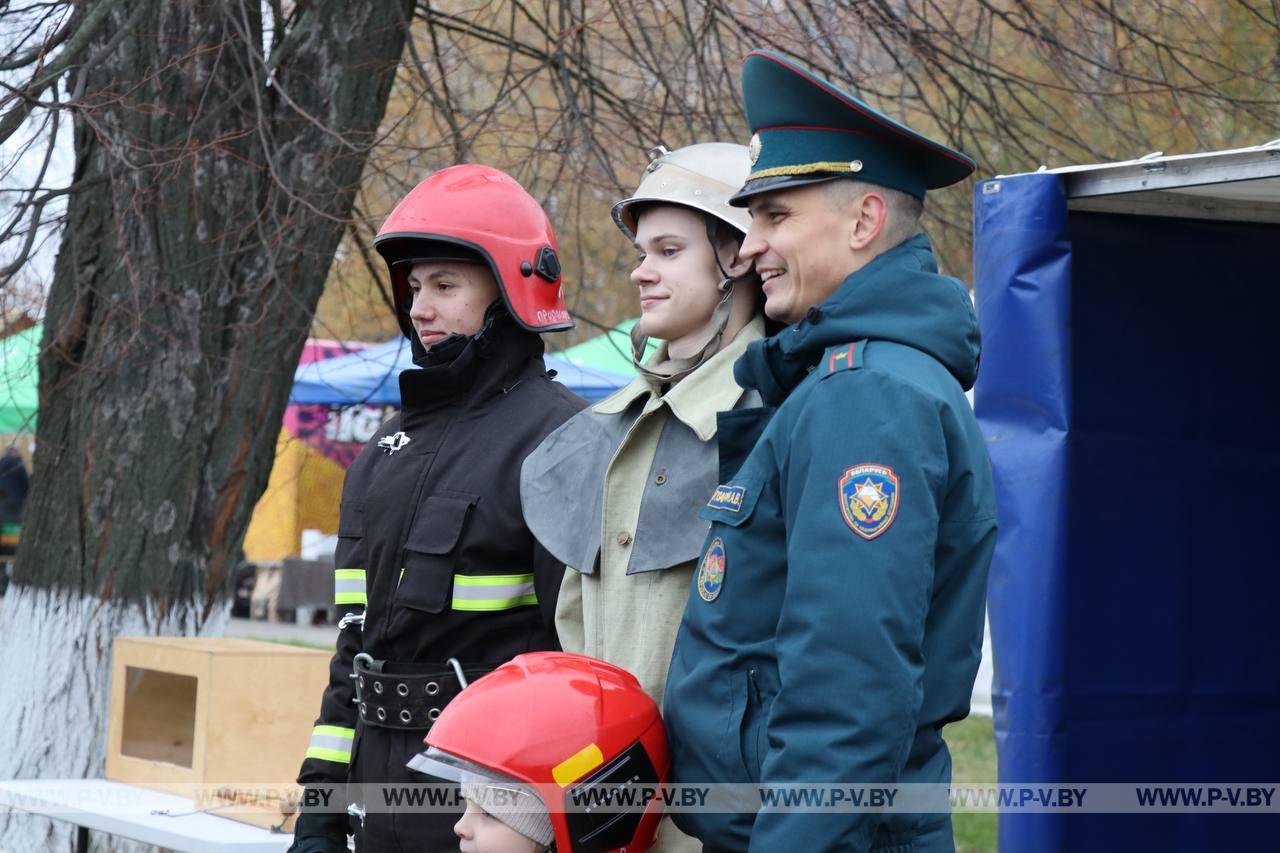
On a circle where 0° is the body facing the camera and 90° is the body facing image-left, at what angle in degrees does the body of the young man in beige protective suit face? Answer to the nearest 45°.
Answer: approximately 45°

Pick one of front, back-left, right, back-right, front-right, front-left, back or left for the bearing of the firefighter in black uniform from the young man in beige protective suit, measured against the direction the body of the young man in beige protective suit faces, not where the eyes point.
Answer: right

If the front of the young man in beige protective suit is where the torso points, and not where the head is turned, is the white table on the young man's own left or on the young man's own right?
on the young man's own right

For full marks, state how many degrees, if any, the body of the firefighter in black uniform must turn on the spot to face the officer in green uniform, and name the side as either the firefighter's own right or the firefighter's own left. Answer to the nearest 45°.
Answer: approximately 90° to the firefighter's own left

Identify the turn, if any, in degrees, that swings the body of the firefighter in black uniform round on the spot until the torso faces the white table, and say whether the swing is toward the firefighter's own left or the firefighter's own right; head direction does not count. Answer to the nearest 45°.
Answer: approximately 90° to the firefighter's own right

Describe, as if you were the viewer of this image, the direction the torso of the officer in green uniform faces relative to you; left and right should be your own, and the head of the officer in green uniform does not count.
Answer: facing to the left of the viewer

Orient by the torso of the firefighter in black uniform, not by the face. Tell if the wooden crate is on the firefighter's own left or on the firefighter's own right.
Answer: on the firefighter's own right

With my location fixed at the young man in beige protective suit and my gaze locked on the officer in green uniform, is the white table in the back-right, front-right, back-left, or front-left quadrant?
back-right

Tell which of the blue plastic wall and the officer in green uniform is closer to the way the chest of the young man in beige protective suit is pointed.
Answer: the officer in green uniform

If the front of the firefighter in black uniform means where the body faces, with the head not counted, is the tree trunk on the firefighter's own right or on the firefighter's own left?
on the firefighter's own right
